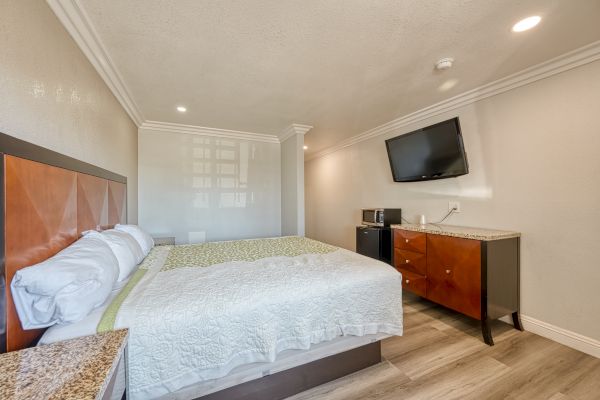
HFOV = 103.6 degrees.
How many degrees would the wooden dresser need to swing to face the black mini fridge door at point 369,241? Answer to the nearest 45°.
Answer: approximately 90° to its right

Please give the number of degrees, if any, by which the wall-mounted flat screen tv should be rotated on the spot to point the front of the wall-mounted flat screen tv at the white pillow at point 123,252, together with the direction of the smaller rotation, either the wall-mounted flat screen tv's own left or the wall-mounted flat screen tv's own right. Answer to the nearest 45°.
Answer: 0° — it already faces it

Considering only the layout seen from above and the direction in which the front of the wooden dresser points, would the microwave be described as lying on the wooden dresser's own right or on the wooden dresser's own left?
on the wooden dresser's own right

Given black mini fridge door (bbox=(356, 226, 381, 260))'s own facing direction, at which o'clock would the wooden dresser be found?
The wooden dresser is roughly at 9 o'clock from the black mini fridge door.

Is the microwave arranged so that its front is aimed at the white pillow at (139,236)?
yes
